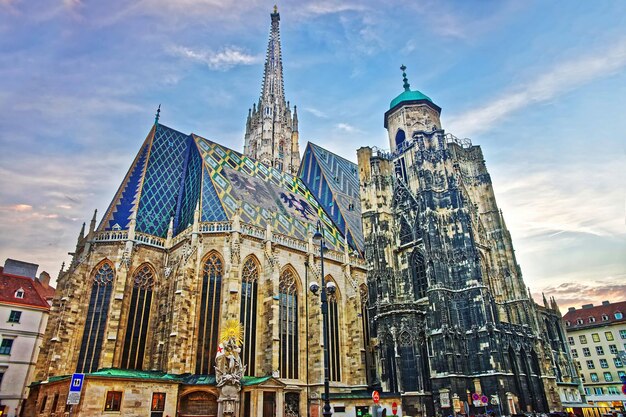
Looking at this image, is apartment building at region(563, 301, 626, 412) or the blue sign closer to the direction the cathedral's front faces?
the apartment building

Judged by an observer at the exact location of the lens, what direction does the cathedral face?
facing away from the viewer and to the right of the viewer

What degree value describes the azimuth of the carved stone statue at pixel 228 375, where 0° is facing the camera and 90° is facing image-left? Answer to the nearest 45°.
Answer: approximately 0°

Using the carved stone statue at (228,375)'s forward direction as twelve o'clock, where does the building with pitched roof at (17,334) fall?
The building with pitched roof is roughly at 4 o'clock from the carved stone statue.

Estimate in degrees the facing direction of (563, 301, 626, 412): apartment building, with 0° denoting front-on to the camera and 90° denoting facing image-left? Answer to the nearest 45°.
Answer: approximately 45°

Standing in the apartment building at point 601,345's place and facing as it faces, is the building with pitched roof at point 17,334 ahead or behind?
ahead

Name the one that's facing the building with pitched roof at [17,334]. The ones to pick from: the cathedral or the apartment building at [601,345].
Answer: the apartment building

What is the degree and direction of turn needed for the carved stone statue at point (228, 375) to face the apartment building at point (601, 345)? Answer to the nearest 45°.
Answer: approximately 135° to its left

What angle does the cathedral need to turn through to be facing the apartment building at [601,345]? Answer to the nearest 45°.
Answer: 0° — it already faces it
